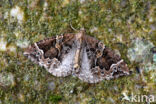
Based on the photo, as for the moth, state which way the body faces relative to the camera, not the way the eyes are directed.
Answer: away from the camera
